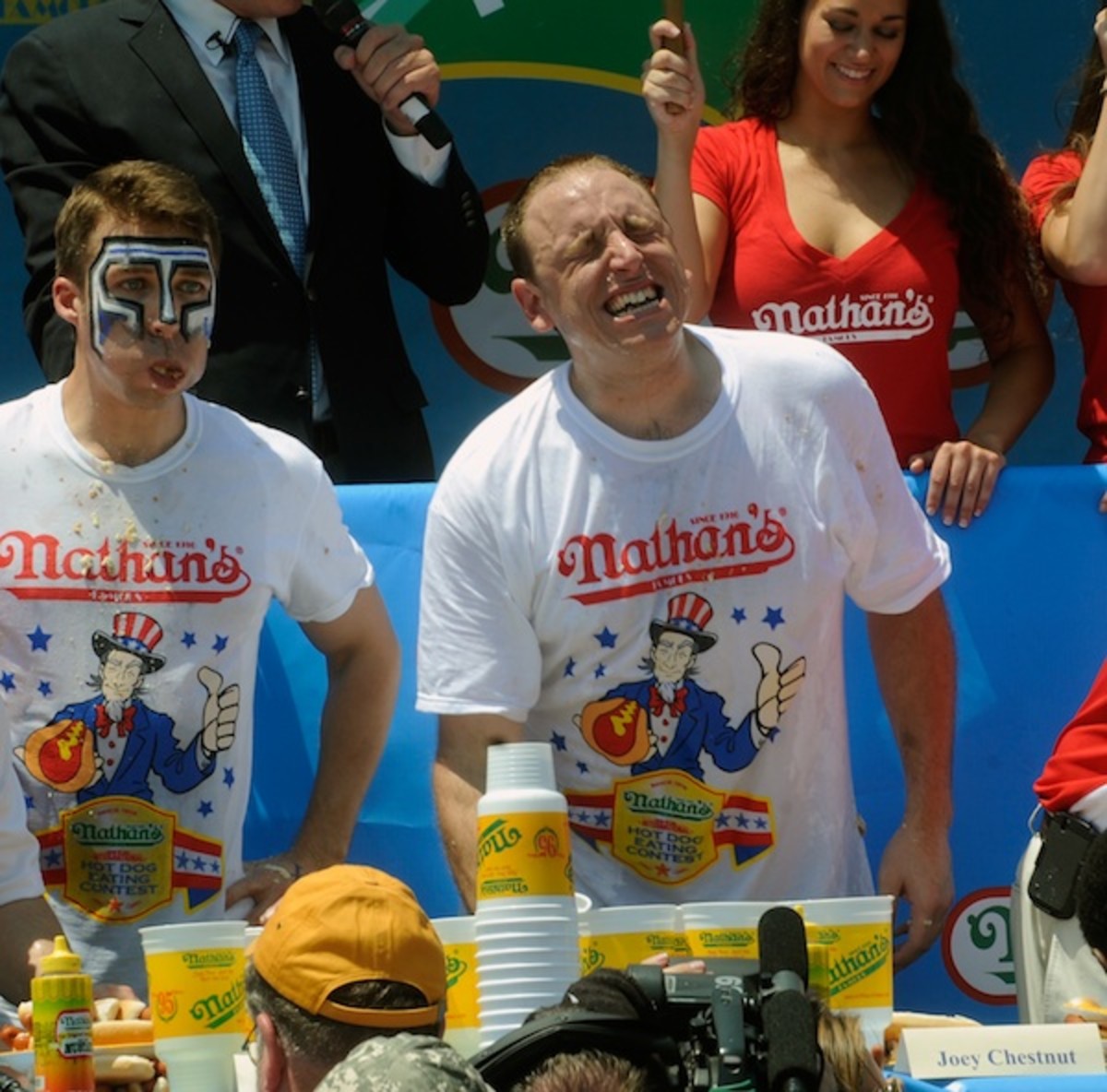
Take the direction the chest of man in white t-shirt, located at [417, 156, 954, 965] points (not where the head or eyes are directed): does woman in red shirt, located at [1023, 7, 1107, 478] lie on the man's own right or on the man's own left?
on the man's own left

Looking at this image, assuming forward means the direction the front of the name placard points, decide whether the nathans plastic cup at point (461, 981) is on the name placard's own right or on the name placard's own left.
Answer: on the name placard's own right

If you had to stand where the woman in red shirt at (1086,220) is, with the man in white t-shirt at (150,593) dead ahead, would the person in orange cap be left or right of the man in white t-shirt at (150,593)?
left

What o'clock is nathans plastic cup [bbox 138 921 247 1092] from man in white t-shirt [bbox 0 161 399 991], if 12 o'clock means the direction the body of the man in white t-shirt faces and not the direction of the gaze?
The nathans plastic cup is roughly at 12 o'clock from the man in white t-shirt.

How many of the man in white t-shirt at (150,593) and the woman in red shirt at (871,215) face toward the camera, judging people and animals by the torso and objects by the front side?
2

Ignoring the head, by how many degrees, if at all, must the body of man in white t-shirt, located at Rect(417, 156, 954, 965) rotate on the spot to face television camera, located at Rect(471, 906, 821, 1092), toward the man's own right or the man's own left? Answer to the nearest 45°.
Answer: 0° — they already face it

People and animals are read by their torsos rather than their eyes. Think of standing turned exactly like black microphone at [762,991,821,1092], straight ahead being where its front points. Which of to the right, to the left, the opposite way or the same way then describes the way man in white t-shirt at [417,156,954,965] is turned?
the opposite way

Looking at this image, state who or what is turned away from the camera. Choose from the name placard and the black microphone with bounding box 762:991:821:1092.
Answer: the black microphone

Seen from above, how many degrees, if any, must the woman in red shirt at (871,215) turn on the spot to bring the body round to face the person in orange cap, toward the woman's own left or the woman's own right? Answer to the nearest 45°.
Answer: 0° — they already face them

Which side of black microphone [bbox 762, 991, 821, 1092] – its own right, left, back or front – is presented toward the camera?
back

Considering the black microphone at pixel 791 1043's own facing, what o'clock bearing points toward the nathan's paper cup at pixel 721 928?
The nathan's paper cup is roughly at 12 o'clock from the black microphone.
